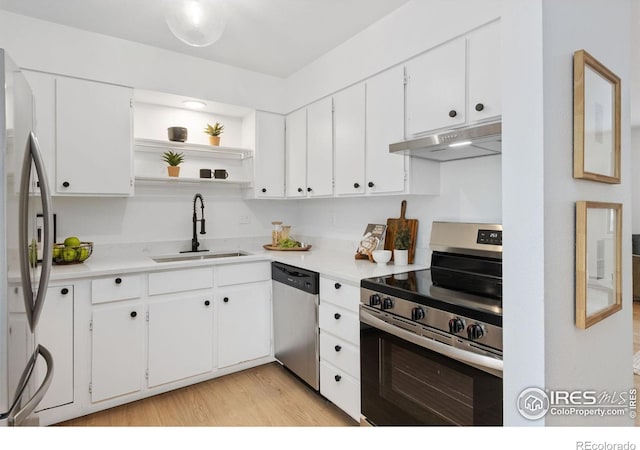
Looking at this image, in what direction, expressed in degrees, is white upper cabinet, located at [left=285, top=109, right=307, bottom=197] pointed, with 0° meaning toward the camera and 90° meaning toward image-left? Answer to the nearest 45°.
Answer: approximately 45°

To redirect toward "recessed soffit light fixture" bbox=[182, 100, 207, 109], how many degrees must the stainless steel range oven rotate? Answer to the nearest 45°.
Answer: approximately 45° to its right

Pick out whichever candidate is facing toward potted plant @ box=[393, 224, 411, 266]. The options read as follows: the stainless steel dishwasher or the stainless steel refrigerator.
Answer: the stainless steel refrigerator

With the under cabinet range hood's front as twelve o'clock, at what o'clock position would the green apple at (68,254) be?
The green apple is roughly at 1 o'clock from the under cabinet range hood.

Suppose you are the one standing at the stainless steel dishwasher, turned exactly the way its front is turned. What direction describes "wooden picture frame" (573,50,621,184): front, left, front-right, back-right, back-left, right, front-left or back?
left

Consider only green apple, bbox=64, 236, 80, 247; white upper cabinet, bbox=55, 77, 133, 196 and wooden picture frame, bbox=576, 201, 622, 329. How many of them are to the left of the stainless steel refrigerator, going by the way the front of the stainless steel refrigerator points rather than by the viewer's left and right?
2

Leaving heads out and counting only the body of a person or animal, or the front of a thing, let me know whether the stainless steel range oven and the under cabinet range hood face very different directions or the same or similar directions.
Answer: same or similar directions

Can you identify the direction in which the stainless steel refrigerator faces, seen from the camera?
facing to the right of the viewer

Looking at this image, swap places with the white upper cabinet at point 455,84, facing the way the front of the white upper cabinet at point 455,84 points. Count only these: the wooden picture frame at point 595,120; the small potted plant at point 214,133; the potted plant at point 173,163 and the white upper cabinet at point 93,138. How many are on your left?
1

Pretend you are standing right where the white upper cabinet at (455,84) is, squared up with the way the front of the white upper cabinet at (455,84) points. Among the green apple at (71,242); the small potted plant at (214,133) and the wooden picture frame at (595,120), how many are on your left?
1

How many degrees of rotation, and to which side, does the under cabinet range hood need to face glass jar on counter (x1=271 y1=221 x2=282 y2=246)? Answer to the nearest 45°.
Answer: approximately 90° to its right

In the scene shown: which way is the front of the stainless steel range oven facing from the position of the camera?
facing the viewer and to the left of the viewer
